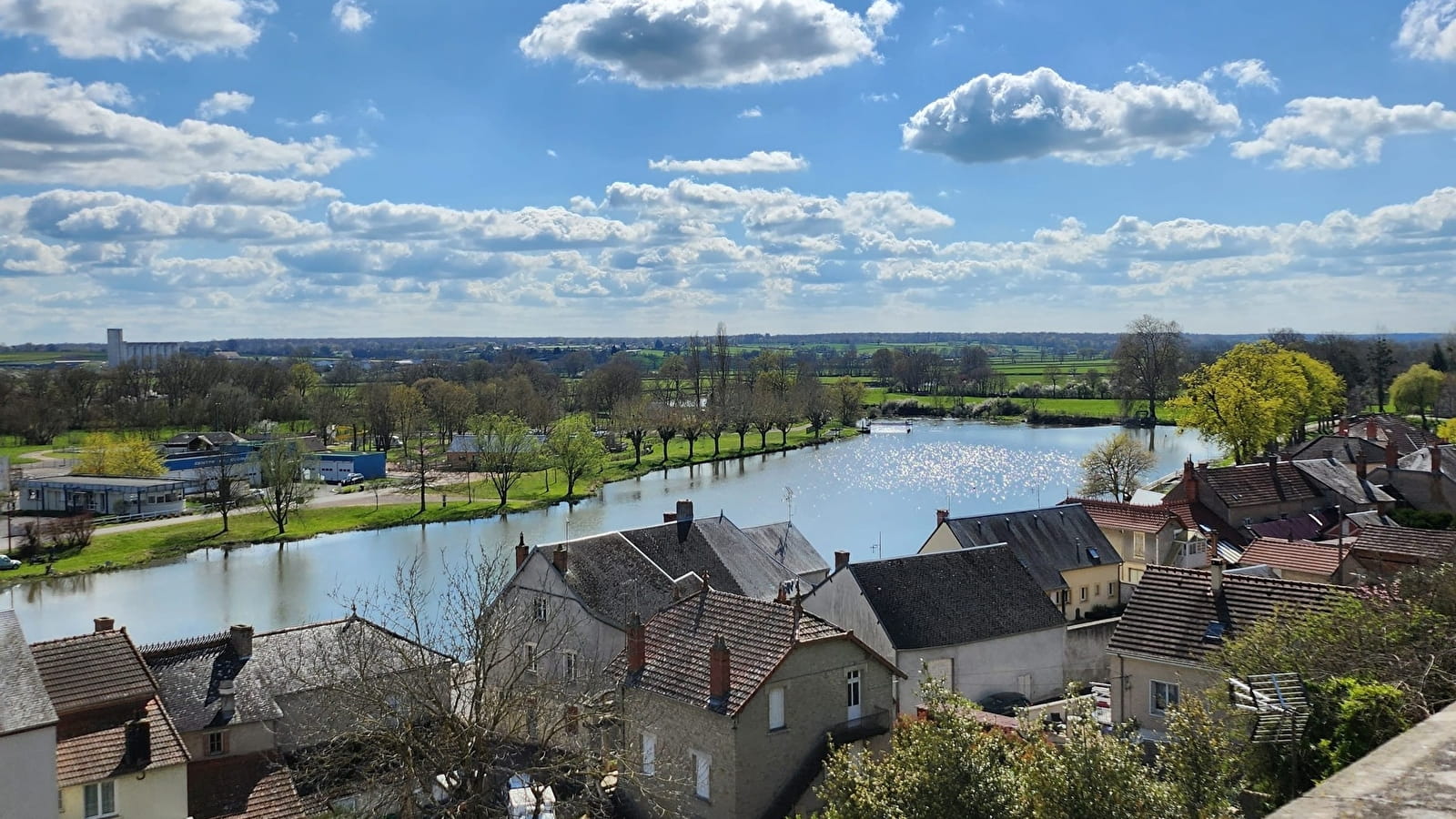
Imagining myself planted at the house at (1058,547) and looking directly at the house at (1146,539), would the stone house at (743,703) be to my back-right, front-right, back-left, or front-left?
back-right

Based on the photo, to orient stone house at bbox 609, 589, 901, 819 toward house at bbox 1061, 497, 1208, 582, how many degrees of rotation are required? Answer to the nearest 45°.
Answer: approximately 90° to its left

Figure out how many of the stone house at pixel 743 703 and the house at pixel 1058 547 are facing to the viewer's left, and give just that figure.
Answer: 0

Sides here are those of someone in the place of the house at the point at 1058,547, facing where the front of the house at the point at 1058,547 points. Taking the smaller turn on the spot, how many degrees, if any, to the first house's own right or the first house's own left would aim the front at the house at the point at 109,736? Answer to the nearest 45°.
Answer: approximately 90° to the first house's own right

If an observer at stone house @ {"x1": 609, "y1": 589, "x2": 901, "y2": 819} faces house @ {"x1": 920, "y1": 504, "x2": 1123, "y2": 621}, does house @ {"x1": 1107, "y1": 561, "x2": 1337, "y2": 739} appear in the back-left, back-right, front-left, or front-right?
front-right

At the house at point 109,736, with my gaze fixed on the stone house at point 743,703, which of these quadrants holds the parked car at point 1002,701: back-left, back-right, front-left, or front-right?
front-left

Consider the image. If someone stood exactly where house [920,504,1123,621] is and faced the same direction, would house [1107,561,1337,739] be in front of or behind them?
in front

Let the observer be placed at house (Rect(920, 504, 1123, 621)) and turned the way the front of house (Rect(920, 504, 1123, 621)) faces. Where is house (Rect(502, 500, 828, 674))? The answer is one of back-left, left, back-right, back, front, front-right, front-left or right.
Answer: right

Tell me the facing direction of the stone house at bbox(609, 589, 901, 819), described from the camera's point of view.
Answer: facing the viewer and to the right of the viewer

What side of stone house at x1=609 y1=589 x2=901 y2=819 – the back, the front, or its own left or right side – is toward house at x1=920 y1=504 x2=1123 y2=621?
left

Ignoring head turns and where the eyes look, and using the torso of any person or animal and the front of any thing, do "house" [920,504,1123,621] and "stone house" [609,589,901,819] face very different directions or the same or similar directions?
same or similar directions

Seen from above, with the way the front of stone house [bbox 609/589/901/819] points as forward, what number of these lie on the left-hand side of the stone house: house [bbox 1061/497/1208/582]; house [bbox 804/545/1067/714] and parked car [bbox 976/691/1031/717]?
3

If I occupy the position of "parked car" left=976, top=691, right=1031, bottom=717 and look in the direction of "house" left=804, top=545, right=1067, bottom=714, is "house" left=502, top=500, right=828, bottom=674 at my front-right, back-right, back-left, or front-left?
front-left

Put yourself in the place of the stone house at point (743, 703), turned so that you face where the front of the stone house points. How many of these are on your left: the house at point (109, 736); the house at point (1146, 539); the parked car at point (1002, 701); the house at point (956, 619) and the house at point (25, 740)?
3
